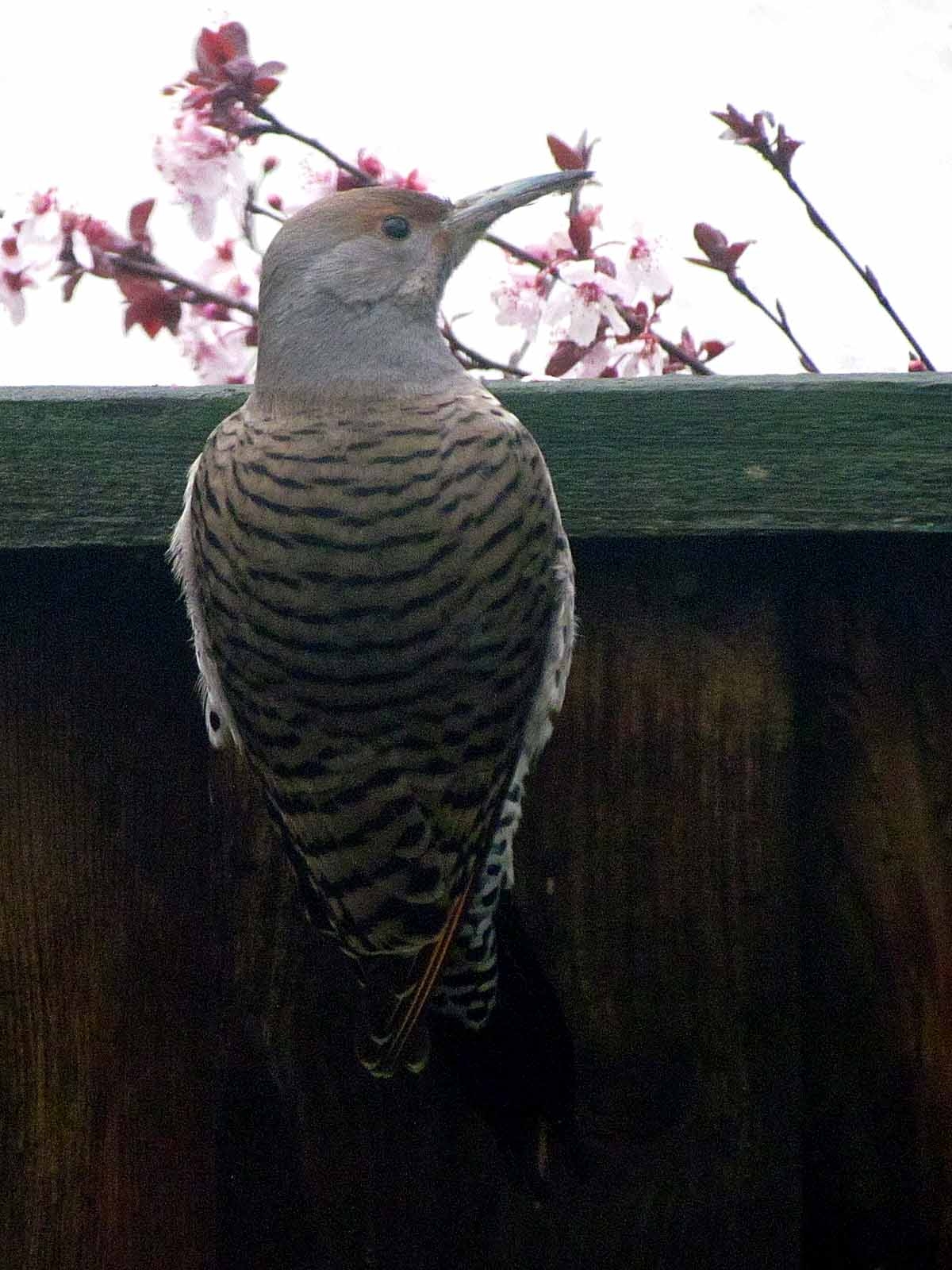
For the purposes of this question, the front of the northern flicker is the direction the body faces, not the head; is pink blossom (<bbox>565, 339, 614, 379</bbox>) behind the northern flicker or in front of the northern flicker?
in front

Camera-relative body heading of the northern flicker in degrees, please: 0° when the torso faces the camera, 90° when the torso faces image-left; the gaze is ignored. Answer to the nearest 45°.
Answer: approximately 180°

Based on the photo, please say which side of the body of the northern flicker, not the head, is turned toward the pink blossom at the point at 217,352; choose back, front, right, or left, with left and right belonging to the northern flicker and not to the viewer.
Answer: front

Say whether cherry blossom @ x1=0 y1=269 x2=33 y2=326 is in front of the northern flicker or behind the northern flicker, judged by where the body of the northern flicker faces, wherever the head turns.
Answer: in front

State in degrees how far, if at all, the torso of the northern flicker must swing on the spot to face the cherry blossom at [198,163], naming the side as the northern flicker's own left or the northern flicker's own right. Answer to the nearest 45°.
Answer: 0° — it already faces it

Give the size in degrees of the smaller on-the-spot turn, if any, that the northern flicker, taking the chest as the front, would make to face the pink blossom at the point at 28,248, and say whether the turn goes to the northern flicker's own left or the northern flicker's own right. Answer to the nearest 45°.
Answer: approximately 45° to the northern flicker's own left

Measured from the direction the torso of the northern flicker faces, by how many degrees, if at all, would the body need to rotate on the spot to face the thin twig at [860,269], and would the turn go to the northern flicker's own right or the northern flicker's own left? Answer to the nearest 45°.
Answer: approximately 45° to the northern flicker's own right

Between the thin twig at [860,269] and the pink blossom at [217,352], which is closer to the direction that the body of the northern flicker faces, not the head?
the pink blossom

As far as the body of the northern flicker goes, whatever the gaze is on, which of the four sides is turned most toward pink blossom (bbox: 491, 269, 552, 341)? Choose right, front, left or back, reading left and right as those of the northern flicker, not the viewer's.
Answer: front
